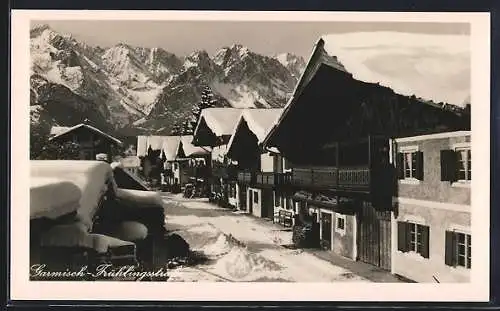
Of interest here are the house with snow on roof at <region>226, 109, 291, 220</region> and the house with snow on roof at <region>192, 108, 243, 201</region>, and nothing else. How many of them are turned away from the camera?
0

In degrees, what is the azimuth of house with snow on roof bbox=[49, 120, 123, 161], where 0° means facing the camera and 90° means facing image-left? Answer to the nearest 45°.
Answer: approximately 0°

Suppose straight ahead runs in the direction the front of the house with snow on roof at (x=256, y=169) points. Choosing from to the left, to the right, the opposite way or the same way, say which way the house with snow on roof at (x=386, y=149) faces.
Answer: the same way

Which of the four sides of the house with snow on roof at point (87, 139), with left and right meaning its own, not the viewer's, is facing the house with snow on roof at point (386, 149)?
front

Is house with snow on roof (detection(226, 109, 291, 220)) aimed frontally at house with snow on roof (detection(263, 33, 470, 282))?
no

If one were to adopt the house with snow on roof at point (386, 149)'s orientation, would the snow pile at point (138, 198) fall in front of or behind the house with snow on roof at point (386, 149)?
in front

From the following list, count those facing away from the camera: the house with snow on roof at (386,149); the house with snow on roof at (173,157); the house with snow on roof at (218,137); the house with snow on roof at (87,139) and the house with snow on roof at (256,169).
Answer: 0

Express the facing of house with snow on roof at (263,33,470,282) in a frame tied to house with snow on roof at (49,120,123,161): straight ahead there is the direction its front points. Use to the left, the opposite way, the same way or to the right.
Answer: to the right

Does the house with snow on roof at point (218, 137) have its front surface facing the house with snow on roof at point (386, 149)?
no

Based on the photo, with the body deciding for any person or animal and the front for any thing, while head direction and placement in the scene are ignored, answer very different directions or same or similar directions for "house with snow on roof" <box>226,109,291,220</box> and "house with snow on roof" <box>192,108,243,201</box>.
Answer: same or similar directions

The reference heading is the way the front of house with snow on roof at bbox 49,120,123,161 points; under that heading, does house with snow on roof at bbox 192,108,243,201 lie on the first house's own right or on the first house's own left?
on the first house's own left

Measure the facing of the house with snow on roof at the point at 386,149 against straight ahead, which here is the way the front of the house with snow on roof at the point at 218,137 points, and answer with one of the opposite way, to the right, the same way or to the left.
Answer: the same way

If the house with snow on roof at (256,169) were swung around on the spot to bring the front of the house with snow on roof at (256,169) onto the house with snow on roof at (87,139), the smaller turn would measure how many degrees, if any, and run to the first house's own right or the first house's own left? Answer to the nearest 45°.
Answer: approximately 45° to the first house's own right

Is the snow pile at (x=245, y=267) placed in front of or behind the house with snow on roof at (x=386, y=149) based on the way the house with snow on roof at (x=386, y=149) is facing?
in front
